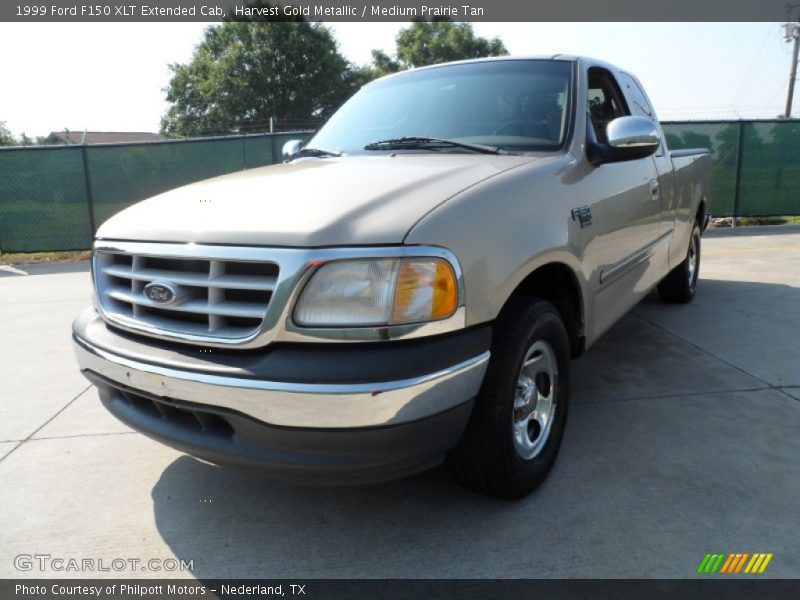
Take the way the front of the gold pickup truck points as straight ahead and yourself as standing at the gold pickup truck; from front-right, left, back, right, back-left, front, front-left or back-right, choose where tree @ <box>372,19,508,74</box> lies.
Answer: back-right

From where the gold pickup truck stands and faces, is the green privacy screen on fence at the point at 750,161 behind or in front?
behind

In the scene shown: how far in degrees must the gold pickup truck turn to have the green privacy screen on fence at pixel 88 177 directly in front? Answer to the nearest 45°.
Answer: approximately 90° to its right

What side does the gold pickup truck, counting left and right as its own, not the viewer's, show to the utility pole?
back

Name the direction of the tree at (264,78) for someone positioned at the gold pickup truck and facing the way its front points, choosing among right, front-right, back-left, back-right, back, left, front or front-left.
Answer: back-right

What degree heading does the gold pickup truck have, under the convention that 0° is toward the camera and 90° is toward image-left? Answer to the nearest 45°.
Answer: approximately 45°
